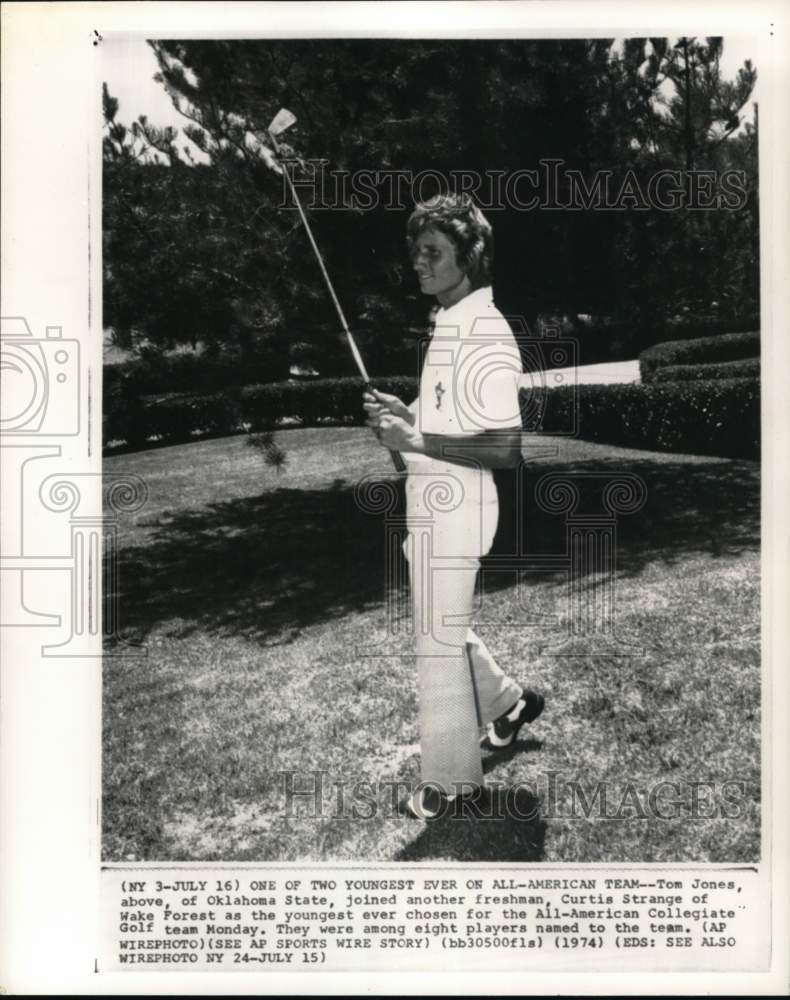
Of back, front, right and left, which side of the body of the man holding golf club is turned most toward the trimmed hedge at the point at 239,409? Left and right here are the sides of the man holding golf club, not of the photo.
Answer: right

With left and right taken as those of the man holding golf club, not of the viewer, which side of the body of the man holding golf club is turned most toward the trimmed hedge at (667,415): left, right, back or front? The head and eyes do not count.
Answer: back

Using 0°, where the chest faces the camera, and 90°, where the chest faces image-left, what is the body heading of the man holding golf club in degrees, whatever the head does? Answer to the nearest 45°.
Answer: approximately 45°
